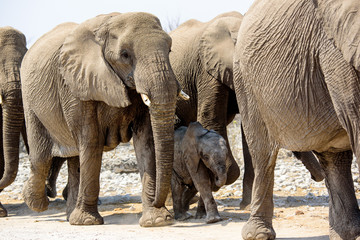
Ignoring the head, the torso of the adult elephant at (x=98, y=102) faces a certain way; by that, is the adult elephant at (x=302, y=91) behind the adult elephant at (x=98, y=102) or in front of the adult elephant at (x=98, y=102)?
in front

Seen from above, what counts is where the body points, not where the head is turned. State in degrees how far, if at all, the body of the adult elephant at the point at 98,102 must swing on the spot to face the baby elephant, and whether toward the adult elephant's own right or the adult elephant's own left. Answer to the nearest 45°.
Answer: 0° — it already faces it

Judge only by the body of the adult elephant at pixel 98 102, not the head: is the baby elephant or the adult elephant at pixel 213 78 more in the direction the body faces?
the baby elephant

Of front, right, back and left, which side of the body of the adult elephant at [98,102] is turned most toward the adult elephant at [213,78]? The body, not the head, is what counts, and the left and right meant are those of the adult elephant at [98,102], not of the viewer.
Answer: left

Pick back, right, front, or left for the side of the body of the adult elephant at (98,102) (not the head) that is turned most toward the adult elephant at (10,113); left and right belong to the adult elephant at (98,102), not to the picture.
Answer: back

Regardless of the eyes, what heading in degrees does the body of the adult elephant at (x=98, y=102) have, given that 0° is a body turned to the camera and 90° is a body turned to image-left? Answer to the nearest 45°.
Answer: approximately 315°
